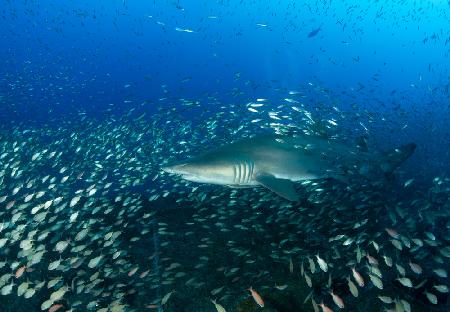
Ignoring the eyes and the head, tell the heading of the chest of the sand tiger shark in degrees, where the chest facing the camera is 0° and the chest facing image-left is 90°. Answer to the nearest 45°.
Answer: approximately 90°
